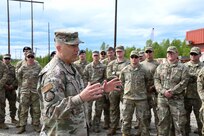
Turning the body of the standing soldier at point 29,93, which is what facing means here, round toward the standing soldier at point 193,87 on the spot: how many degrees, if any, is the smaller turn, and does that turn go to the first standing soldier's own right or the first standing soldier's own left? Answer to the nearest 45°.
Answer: approximately 45° to the first standing soldier's own left

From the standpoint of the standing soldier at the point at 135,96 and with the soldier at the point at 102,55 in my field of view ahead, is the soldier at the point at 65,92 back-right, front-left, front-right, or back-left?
back-left

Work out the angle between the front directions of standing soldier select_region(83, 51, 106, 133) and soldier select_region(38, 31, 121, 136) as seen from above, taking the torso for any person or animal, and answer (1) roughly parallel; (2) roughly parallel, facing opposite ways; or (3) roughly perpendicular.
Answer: roughly perpendicular

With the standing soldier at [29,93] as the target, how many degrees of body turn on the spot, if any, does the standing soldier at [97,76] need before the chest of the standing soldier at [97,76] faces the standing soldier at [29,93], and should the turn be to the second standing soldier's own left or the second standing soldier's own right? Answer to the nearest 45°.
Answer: approximately 90° to the second standing soldier's own right

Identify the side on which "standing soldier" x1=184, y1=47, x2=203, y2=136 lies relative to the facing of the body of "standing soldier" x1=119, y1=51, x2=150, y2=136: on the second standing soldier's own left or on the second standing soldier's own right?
on the second standing soldier's own left

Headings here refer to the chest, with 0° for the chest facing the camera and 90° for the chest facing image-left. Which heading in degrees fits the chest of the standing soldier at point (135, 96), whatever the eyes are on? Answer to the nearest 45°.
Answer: approximately 0°

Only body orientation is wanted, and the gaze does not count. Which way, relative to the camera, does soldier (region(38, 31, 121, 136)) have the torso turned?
to the viewer's right

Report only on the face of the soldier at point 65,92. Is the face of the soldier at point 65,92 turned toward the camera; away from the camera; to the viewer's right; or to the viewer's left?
to the viewer's right

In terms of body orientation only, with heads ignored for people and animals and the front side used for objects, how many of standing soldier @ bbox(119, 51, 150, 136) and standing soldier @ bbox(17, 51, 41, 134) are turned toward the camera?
2

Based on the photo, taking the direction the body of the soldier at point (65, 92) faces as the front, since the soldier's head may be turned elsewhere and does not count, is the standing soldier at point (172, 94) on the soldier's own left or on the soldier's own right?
on the soldier's own left

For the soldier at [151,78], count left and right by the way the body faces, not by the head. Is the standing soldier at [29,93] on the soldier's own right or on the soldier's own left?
on the soldier's own right
